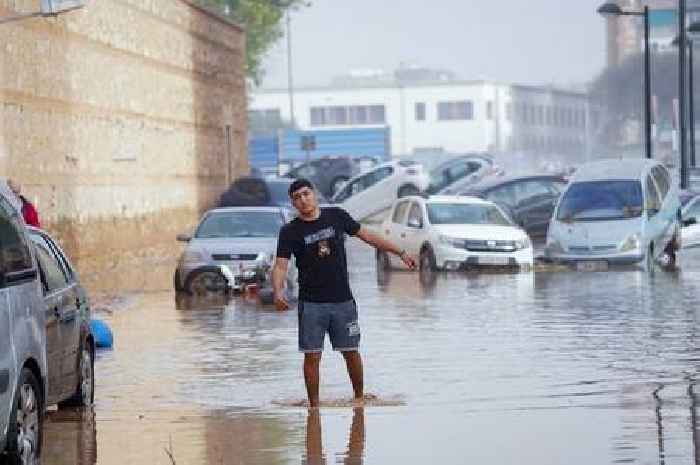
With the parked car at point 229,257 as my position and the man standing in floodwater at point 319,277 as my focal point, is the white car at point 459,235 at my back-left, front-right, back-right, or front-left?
back-left

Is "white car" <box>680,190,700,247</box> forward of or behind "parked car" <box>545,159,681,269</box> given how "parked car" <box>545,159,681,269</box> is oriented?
behind

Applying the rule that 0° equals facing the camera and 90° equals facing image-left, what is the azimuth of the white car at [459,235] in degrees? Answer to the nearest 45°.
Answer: approximately 315°

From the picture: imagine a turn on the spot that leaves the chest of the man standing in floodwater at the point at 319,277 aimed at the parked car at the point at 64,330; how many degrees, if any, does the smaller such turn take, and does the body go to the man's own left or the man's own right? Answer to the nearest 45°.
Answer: approximately 90° to the man's own right

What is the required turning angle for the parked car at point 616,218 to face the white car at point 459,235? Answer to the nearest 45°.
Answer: approximately 45° to its right

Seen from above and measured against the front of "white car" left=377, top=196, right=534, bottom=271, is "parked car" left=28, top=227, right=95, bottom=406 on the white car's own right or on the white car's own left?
on the white car's own right

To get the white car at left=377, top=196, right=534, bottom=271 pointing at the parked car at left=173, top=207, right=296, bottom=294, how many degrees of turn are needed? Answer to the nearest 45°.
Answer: approximately 90° to its right

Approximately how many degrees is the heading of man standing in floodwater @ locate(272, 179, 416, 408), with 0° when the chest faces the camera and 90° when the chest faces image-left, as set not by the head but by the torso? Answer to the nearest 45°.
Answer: approximately 0°

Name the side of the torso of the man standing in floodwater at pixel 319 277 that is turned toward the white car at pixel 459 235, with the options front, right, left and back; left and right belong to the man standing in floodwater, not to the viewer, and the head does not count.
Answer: back
